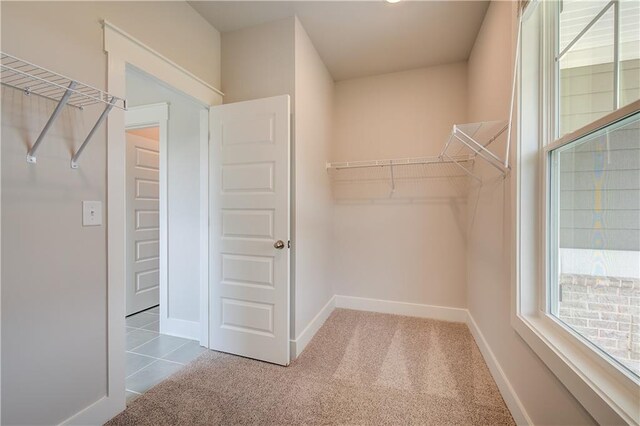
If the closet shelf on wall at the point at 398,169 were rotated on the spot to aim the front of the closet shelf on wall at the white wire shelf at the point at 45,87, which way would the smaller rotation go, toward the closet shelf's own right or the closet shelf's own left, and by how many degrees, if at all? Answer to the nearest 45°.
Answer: approximately 45° to the closet shelf's own right

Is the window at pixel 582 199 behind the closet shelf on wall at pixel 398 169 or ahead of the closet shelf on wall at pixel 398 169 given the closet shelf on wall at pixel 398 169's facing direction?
ahead

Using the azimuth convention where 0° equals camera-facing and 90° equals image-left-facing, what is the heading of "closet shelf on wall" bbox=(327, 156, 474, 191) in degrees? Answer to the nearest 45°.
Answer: approximately 0°

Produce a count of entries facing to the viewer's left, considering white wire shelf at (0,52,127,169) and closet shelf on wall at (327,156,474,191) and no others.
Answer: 0

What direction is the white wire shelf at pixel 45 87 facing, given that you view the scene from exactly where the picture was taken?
facing the viewer and to the right of the viewer

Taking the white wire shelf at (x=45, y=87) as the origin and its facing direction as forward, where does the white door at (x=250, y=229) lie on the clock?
The white door is roughly at 10 o'clock from the white wire shelf.

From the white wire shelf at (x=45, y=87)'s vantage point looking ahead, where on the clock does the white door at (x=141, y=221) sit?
The white door is roughly at 8 o'clock from the white wire shelf.

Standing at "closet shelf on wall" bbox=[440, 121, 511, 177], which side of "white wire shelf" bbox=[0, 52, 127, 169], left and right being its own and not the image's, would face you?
front

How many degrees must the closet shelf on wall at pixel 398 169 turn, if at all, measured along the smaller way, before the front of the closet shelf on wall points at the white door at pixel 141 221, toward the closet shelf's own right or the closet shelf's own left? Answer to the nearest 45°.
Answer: approximately 90° to the closet shelf's own right

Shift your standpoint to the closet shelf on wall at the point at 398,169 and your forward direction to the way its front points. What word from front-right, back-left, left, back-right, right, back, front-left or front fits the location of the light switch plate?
front-right

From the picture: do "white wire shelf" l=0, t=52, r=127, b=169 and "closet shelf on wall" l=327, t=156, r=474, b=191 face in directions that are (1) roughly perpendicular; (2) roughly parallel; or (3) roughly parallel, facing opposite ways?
roughly perpendicular
